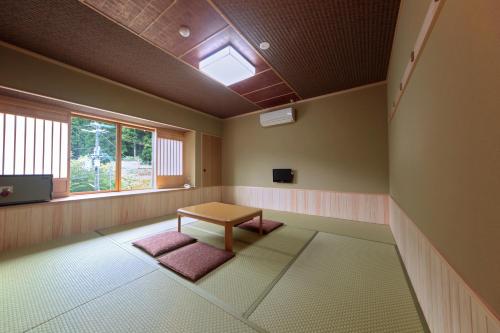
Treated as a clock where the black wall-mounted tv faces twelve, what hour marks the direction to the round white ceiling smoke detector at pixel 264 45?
The round white ceiling smoke detector is roughly at 12 o'clock from the black wall-mounted tv.

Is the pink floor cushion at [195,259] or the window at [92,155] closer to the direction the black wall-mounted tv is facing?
the pink floor cushion

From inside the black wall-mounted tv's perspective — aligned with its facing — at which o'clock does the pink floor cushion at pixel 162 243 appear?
The pink floor cushion is roughly at 1 o'clock from the black wall-mounted tv.

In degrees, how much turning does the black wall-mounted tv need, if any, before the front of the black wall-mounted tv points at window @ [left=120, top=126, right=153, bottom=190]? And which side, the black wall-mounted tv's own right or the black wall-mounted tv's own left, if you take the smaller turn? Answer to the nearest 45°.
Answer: approximately 90° to the black wall-mounted tv's own right

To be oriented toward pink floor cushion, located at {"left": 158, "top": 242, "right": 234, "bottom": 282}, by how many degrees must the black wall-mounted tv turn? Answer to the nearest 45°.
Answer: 0° — it already faces it

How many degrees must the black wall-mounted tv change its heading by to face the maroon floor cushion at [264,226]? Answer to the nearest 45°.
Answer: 0° — it already faces it

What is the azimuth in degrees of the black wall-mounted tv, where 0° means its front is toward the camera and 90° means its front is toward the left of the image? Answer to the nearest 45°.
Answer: approximately 0°
